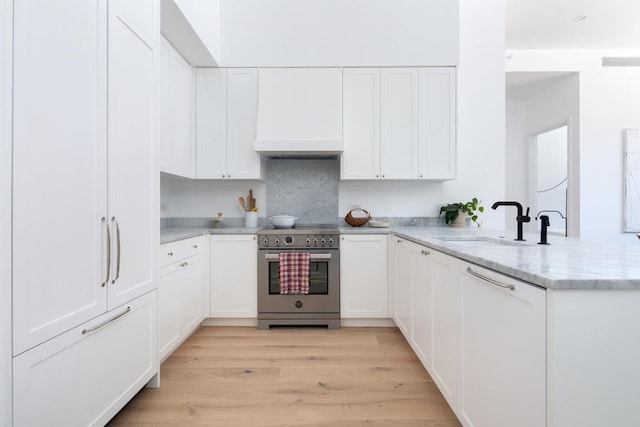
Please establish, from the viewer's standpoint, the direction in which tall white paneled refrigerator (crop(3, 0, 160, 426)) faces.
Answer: facing the viewer and to the right of the viewer

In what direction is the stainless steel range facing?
toward the camera

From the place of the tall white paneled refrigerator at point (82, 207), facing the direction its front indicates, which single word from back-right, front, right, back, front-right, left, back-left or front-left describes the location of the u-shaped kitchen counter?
front

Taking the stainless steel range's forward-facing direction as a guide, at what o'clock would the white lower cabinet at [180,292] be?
The white lower cabinet is roughly at 2 o'clock from the stainless steel range.

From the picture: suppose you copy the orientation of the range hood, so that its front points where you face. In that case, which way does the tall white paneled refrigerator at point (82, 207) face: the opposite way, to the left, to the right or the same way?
to the left

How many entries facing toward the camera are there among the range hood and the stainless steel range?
2

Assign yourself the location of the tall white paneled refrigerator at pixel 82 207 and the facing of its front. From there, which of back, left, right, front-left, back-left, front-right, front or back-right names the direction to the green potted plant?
front-left

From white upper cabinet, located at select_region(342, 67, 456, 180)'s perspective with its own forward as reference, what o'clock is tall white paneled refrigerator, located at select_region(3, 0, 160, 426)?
The tall white paneled refrigerator is roughly at 1 o'clock from the white upper cabinet.

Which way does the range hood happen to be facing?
toward the camera

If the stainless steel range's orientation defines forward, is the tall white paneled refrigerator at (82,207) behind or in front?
in front

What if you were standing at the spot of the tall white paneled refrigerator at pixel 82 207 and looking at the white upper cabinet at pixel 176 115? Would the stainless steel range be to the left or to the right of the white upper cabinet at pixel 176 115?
right

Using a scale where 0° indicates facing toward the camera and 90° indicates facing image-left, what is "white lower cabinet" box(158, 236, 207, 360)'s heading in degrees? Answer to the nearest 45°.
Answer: approximately 315°

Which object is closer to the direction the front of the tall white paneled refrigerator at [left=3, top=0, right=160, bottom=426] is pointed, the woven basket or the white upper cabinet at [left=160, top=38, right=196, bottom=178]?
the woven basket

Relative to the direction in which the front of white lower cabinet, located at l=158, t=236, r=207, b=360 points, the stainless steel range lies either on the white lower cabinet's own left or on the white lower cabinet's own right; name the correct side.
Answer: on the white lower cabinet's own left
